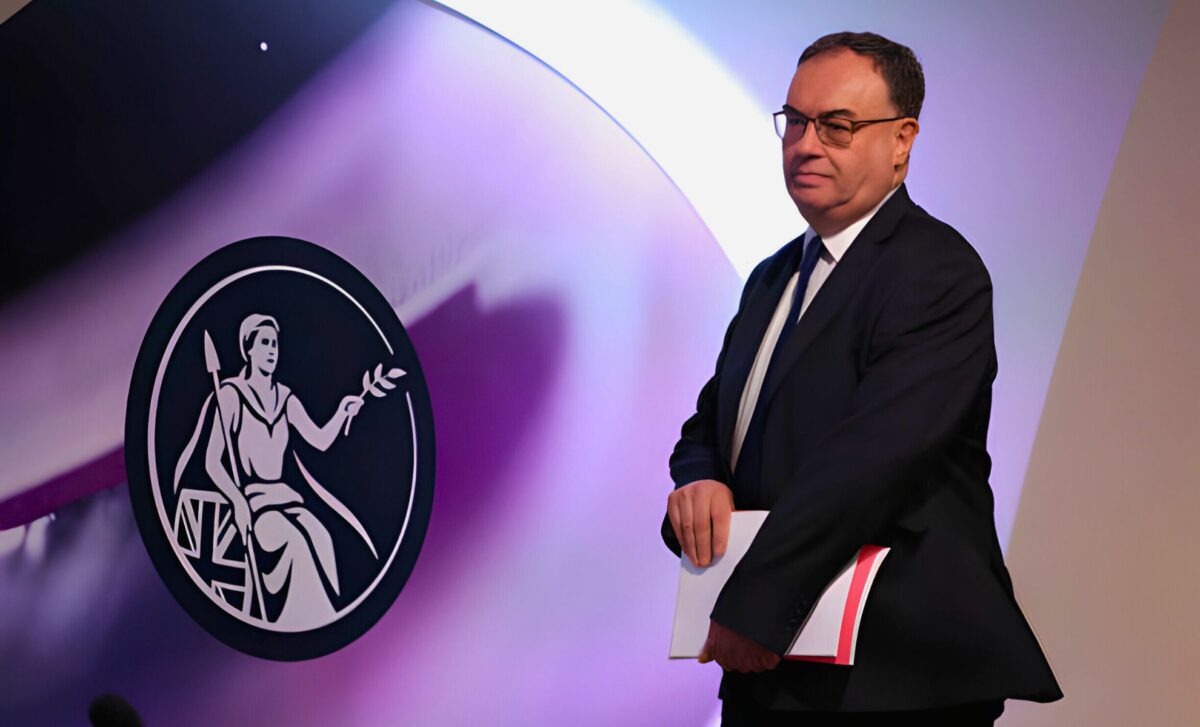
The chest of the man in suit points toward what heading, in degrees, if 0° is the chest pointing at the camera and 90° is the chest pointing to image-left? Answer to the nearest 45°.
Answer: approximately 45°
